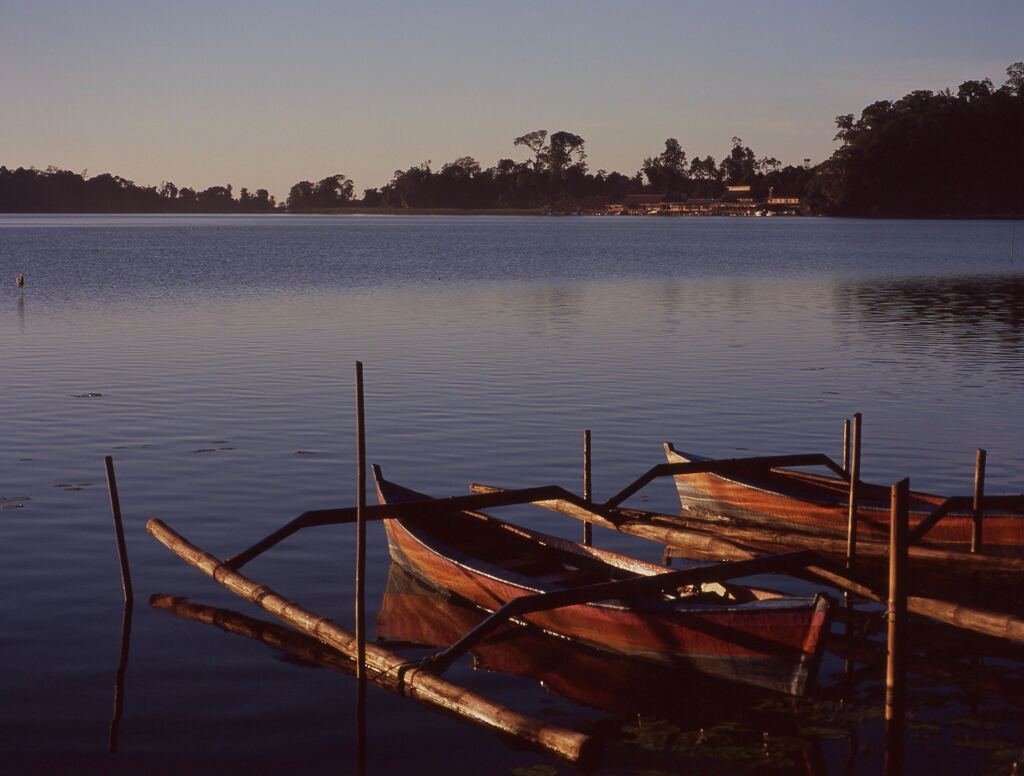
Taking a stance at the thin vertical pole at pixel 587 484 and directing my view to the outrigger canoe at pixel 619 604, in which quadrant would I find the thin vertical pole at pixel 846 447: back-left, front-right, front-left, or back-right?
back-left

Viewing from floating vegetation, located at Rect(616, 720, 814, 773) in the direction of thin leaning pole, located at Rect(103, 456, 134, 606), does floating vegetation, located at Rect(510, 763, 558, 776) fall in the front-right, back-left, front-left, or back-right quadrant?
front-left

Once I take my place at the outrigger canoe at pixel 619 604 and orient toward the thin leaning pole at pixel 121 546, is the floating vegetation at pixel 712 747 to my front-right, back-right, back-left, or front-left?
back-left

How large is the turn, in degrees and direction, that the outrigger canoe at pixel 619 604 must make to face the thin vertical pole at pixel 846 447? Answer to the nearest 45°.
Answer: approximately 90° to its right

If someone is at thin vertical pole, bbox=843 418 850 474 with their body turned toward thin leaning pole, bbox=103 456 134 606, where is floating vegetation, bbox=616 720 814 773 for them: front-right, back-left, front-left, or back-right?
front-left

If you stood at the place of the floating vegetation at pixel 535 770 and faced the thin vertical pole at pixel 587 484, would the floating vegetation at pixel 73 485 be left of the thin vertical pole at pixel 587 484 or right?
left

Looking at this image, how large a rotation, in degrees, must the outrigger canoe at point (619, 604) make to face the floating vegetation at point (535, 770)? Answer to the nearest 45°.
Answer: approximately 135° to its left

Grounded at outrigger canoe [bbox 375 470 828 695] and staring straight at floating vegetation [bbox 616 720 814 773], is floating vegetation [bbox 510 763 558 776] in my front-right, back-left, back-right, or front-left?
front-right

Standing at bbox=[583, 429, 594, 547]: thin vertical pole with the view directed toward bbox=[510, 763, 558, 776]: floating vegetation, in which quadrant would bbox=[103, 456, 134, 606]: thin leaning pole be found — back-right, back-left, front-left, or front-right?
front-right

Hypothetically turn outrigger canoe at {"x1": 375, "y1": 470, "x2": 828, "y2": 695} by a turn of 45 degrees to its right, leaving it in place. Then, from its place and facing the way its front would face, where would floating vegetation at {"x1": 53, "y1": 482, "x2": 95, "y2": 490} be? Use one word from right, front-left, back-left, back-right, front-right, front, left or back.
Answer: front-left

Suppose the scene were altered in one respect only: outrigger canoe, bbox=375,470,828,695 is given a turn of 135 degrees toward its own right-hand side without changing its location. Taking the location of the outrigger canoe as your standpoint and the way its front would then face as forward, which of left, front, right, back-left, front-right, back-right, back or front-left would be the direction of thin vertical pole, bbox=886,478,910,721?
front-right

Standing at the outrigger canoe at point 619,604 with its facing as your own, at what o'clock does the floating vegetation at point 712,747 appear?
The floating vegetation is roughly at 7 o'clock from the outrigger canoe.

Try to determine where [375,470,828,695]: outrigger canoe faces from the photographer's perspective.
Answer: facing away from the viewer and to the left of the viewer

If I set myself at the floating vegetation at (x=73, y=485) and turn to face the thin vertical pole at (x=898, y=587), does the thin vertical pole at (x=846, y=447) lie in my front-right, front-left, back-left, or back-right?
front-left
